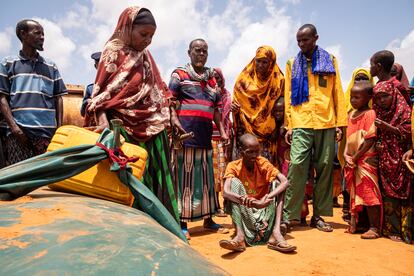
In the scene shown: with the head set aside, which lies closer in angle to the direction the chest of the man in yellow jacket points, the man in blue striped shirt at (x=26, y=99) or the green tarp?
the green tarp

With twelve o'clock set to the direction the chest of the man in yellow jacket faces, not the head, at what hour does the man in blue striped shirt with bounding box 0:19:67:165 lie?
The man in blue striped shirt is roughly at 2 o'clock from the man in yellow jacket.

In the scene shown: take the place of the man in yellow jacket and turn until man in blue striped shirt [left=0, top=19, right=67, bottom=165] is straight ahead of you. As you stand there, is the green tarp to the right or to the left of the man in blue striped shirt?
left

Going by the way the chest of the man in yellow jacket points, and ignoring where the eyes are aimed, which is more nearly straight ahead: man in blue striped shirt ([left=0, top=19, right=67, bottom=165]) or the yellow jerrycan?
the yellow jerrycan

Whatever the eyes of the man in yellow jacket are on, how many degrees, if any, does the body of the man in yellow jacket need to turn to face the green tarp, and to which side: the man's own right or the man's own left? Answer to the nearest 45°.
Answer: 0° — they already face it

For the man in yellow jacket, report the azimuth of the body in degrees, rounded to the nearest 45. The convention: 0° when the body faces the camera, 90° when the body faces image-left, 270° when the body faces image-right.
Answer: approximately 0°
